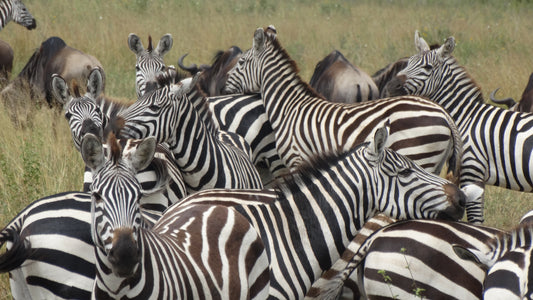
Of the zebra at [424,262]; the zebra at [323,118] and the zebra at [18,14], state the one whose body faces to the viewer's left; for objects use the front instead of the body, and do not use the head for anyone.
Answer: the zebra at [323,118]

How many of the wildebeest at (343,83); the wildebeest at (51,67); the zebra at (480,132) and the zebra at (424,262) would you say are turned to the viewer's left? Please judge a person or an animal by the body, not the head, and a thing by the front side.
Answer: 3

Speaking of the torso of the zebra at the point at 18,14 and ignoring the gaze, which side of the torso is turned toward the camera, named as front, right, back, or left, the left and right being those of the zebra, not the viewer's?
right

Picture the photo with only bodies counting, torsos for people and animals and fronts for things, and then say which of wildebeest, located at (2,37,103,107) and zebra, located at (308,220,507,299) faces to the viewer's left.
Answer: the wildebeest

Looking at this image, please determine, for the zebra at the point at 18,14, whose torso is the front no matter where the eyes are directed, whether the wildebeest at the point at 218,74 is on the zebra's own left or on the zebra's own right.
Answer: on the zebra's own right

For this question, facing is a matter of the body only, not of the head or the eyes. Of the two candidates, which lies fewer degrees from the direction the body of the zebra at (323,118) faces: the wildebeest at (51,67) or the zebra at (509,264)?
the wildebeest

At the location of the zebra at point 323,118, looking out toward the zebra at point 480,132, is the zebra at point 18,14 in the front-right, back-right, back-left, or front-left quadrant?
back-left

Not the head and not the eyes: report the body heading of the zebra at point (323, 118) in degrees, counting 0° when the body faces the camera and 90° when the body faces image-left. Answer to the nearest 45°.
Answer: approximately 90°

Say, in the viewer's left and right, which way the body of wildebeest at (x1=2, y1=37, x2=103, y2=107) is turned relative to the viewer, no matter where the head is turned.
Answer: facing to the left of the viewer

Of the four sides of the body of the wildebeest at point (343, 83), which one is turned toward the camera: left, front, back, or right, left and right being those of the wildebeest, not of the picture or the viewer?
left

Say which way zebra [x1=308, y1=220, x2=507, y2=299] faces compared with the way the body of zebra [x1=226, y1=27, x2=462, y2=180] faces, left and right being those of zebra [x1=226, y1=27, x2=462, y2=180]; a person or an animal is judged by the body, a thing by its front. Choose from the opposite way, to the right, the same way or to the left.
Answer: the opposite way

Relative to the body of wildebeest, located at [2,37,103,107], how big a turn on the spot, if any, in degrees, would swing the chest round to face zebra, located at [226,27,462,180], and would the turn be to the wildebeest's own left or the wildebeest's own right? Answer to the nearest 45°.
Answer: approximately 135° to the wildebeest's own left

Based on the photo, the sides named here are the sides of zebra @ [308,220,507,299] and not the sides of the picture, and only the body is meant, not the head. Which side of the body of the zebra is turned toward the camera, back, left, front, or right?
right
